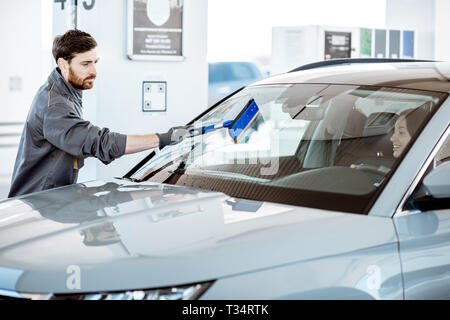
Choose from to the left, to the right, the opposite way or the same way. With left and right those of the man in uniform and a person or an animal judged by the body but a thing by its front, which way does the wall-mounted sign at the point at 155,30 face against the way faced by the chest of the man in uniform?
to the right

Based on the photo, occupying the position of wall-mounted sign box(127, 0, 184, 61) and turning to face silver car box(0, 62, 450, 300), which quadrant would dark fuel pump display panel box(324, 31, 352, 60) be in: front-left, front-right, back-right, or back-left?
back-left

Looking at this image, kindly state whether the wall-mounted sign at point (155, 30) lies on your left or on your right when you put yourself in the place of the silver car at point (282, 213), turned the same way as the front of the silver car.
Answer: on your right

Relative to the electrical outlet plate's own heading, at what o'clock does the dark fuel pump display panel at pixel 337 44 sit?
The dark fuel pump display panel is roughly at 7 o'clock from the electrical outlet plate.

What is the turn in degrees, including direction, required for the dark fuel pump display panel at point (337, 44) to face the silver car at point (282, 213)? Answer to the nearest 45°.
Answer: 0° — it already faces it

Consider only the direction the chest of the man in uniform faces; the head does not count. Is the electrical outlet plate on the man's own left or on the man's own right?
on the man's own left

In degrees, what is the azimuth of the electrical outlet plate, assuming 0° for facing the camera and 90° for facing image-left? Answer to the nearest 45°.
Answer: approximately 0°
